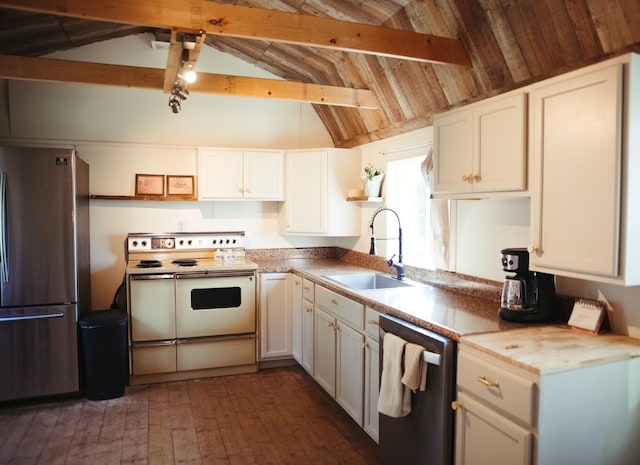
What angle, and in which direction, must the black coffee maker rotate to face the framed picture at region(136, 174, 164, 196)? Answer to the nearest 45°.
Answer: approximately 45° to its right

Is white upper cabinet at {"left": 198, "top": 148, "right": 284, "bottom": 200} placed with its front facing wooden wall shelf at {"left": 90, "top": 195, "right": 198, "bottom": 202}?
no

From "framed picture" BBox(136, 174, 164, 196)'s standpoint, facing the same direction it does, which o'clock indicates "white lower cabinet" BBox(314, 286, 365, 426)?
The white lower cabinet is roughly at 11 o'clock from the framed picture.

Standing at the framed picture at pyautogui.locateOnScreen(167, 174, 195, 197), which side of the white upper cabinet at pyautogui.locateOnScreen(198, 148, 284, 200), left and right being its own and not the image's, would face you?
right

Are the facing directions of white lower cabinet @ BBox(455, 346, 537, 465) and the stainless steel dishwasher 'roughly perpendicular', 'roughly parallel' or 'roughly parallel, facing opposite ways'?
roughly parallel

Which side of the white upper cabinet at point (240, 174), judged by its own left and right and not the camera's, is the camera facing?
front

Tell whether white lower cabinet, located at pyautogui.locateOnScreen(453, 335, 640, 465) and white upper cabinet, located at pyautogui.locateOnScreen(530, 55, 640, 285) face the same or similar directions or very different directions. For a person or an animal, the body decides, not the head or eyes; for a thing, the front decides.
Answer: same or similar directions

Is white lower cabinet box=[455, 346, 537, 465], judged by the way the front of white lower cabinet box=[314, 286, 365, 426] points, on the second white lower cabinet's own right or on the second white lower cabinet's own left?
on the second white lower cabinet's own left

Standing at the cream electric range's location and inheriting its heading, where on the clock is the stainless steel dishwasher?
The stainless steel dishwasher is roughly at 11 o'clock from the cream electric range.

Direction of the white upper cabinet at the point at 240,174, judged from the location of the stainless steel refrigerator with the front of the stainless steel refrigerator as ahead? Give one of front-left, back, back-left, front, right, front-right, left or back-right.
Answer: left

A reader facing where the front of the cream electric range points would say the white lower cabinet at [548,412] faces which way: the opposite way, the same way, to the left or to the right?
to the right

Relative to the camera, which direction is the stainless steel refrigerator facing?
toward the camera

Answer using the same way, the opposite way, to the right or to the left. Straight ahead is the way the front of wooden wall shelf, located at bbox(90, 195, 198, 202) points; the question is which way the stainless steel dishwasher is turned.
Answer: to the right

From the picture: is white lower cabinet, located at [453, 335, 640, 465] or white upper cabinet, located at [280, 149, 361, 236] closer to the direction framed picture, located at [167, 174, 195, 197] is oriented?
the white lower cabinet

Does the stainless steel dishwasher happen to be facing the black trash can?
no

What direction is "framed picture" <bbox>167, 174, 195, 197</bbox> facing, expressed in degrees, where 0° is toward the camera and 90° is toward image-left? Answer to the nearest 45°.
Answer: approximately 0°

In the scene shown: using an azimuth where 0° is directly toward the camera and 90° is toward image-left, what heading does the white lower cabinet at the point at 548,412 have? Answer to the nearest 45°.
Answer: approximately 45°

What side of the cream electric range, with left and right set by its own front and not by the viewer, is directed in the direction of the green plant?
left
